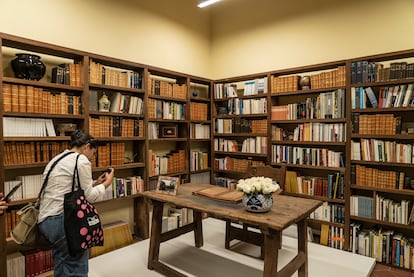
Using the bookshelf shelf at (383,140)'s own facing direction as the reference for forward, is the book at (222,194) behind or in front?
in front

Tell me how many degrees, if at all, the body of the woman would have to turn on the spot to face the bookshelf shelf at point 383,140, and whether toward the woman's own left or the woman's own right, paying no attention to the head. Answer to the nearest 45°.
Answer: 0° — they already face it

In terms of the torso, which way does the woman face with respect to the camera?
to the viewer's right

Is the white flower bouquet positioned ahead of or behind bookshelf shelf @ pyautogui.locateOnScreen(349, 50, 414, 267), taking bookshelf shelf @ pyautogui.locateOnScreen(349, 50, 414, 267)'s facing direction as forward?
ahead

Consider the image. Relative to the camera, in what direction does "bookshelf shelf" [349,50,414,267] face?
facing the viewer and to the left of the viewer

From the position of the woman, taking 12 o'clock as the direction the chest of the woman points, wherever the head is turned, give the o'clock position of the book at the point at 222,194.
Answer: The book is roughly at 12 o'clock from the woman.

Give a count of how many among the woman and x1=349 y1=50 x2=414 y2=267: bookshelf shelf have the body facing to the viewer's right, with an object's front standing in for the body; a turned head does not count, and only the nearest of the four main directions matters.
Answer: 1

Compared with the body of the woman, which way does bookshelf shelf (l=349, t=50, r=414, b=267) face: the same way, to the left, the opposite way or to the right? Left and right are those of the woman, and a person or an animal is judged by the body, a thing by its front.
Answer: the opposite way
